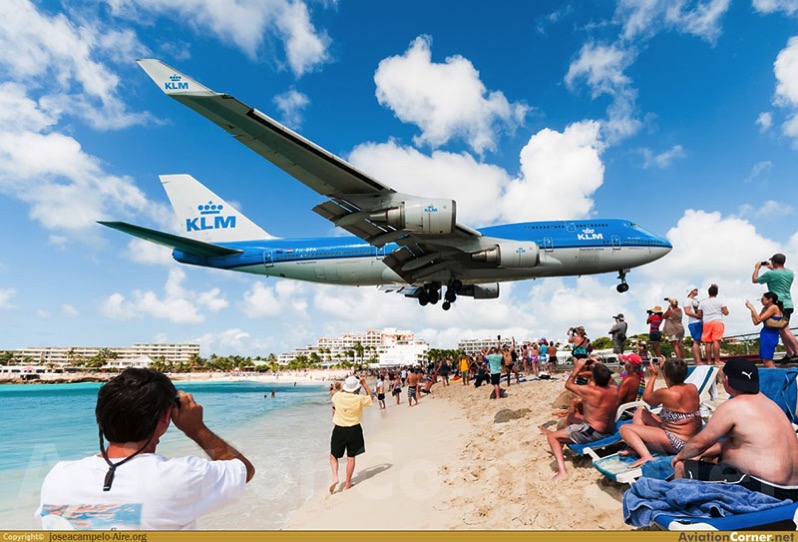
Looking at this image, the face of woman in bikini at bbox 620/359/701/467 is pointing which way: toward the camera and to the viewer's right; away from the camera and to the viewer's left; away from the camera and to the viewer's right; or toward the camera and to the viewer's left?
away from the camera and to the viewer's left

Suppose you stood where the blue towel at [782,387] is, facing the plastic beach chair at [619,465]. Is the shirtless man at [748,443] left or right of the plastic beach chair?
left

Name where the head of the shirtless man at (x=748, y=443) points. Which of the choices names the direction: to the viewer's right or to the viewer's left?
to the viewer's left

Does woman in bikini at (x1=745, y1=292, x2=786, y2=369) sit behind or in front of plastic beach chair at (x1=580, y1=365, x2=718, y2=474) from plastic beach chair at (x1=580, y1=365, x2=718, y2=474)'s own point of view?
behind

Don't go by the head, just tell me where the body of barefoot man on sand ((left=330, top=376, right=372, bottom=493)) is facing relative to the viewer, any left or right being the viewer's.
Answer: facing away from the viewer

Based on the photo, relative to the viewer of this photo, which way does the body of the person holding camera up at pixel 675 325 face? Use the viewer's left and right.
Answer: facing away from the viewer and to the left of the viewer

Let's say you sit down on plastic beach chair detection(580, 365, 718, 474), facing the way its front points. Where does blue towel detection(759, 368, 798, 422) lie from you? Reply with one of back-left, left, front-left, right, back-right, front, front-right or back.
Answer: back

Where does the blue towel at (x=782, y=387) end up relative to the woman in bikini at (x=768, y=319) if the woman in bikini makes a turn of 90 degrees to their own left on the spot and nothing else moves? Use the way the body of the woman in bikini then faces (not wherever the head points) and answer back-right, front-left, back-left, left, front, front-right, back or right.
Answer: front

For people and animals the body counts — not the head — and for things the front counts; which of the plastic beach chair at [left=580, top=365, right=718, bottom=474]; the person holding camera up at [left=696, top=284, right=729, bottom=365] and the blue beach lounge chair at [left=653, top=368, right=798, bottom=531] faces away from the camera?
the person holding camera up

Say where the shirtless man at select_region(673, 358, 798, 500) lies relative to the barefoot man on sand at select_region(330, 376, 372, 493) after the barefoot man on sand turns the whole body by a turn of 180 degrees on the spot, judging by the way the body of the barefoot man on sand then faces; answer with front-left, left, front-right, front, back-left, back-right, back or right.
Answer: front-left

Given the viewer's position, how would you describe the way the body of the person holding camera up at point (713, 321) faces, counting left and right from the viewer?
facing away from the viewer

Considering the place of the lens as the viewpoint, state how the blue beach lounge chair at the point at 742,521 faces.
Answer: facing to the left of the viewer
